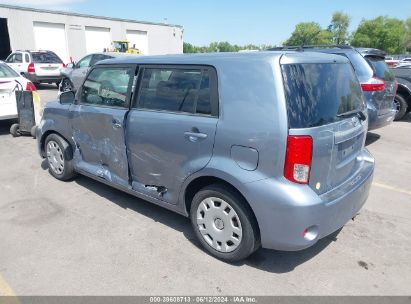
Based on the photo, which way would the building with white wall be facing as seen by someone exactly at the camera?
facing the viewer and to the right of the viewer

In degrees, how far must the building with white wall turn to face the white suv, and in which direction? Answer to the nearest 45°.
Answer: approximately 45° to its right

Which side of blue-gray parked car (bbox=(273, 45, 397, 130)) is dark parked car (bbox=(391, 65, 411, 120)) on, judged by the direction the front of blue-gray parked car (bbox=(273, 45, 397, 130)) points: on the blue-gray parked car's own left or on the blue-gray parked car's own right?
on the blue-gray parked car's own right

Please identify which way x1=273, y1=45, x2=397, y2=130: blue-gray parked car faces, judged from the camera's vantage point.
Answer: facing away from the viewer and to the left of the viewer

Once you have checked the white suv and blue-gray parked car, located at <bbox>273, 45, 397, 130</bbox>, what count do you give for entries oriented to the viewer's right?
0

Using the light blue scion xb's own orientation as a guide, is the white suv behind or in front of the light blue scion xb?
in front

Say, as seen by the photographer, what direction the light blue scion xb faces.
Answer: facing away from the viewer and to the left of the viewer

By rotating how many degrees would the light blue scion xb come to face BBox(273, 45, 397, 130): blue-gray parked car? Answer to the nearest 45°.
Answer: approximately 90° to its right

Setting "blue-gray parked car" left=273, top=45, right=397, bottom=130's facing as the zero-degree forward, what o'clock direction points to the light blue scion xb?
The light blue scion xb is roughly at 8 o'clock from the blue-gray parked car.

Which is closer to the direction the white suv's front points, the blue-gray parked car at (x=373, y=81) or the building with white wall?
the building with white wall

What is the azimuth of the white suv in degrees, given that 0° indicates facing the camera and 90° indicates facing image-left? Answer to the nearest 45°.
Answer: approximately 135°
